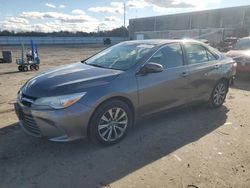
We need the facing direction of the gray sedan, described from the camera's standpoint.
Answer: facing the viewer and to the left of the viewer

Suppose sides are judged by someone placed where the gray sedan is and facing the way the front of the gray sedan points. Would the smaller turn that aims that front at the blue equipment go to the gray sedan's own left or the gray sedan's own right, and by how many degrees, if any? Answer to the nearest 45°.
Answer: approximately 90° to the gray sedan's own right

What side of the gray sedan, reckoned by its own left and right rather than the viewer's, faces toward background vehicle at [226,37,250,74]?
back
